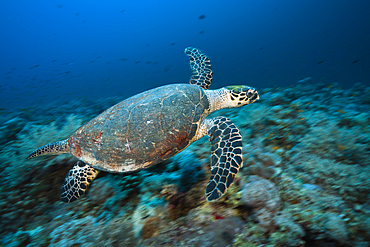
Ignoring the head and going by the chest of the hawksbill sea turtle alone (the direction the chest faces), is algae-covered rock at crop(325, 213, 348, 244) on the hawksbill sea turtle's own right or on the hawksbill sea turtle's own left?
on the hawksbill sea turtle's own right

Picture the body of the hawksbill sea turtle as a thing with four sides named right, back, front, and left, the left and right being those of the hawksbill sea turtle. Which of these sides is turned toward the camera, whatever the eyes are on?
right
